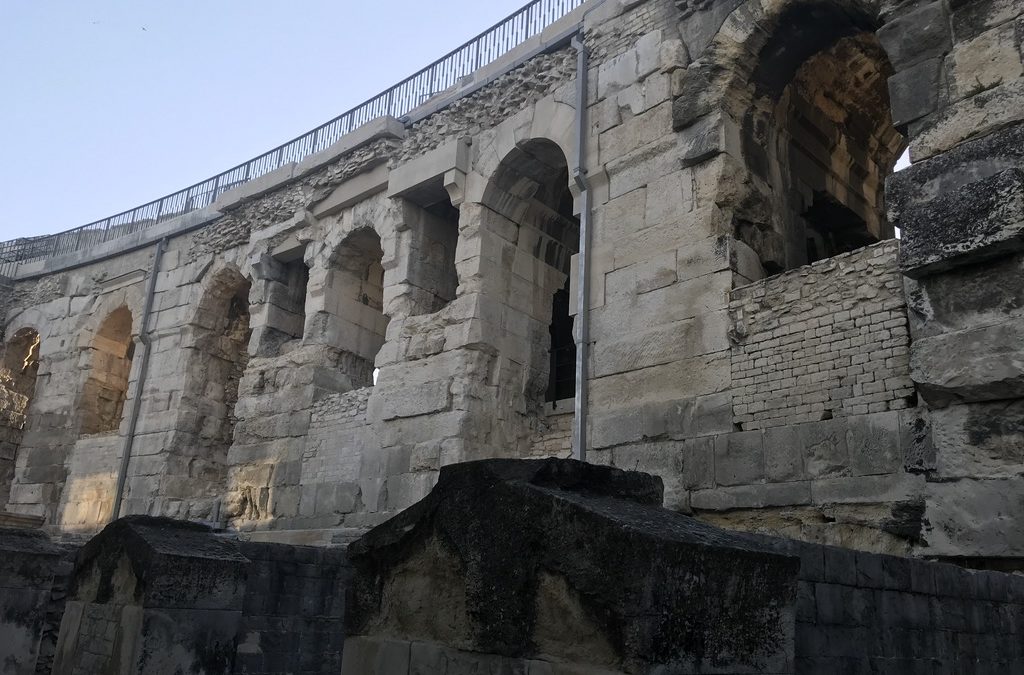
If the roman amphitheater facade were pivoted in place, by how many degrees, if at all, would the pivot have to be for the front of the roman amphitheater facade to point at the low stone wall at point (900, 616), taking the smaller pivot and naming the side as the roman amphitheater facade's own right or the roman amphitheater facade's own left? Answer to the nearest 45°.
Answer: approximately 45° to the roman amphitheater facade's own left

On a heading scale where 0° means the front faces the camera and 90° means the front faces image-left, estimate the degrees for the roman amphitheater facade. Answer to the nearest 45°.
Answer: approximately 45°

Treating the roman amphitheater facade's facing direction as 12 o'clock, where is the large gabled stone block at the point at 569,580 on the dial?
The large gabled stone block is roughly at 11 o'clock from the roman amphitheater facade.
